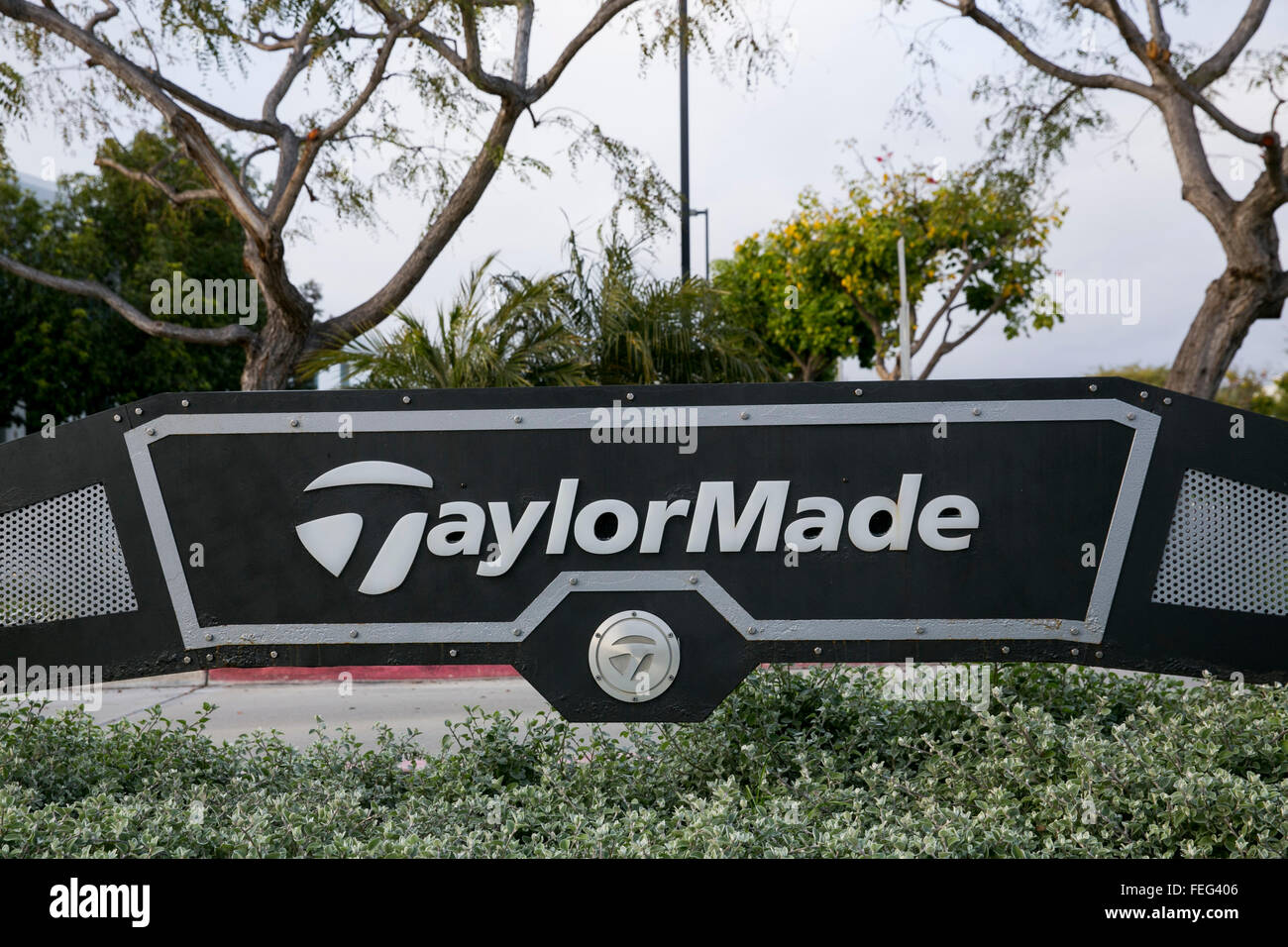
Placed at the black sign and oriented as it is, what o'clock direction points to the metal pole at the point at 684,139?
The metal pole is roughly at 6 o'clock from the black sign.

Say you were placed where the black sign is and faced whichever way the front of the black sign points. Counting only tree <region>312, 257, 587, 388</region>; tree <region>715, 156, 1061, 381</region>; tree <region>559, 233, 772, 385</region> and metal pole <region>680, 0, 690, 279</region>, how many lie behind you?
4

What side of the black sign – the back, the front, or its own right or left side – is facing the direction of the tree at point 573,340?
back

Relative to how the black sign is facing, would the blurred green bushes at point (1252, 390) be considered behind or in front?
behind

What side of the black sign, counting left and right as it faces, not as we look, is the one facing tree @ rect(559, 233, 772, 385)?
back

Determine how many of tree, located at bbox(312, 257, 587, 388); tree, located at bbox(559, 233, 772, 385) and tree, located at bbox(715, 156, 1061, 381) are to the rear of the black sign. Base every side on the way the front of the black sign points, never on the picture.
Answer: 3

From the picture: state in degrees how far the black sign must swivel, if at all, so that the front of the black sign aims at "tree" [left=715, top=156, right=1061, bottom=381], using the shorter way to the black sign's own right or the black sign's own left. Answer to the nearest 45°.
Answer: approximately 180°

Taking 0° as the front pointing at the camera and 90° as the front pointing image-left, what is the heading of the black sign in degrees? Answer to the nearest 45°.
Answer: approximately 0°
